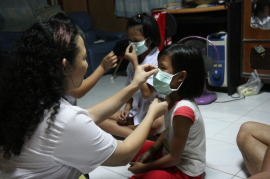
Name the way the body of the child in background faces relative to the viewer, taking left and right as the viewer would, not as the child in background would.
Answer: facing the viewer and to the left of the viewer

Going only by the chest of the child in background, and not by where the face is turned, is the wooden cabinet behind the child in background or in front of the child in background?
behind

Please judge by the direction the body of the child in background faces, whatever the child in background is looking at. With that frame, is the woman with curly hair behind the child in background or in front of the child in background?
in front

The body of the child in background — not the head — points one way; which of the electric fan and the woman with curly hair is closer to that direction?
the woman with curly hair

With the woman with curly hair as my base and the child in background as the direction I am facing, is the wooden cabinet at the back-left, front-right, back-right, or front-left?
front-right
